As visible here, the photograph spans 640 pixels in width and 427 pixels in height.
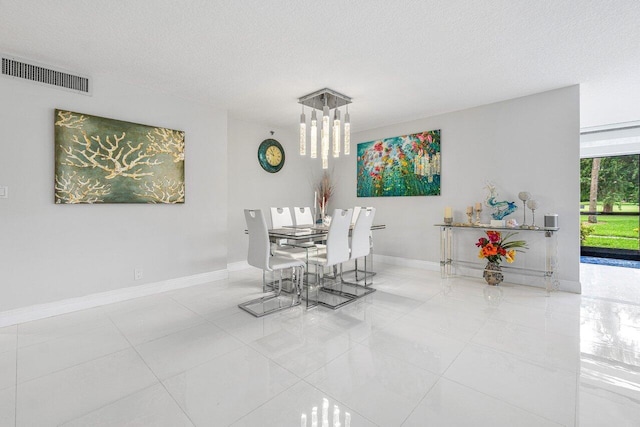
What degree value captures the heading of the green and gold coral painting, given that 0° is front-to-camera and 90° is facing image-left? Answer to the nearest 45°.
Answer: approximately 315°

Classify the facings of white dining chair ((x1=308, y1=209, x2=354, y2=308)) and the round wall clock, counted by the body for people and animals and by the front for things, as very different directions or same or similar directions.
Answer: very different directions

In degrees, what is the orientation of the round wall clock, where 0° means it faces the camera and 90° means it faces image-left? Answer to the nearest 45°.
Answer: approximately 315°

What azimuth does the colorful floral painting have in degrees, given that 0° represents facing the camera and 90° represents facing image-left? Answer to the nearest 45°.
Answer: approximately 45°

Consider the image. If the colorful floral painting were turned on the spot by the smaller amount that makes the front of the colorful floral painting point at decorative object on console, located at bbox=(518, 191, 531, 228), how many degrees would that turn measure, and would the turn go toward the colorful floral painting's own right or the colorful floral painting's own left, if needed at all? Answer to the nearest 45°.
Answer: approximately 90° to the colorful floral painting's own left

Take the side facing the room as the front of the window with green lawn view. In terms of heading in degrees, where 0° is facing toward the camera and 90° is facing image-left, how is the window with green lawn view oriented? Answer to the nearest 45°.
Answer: approximately 45°

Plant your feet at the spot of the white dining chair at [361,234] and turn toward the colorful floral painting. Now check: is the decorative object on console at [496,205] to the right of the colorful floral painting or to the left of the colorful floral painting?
right
